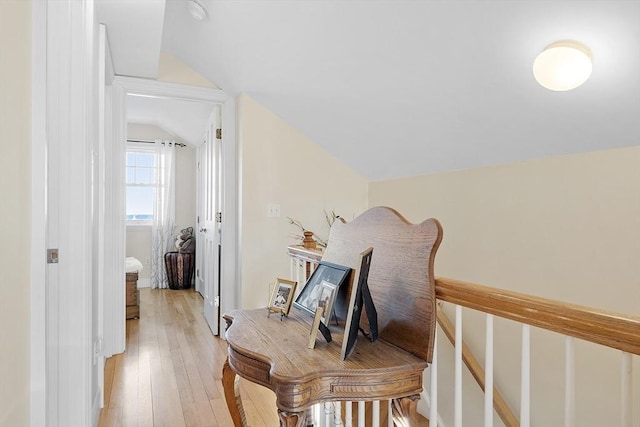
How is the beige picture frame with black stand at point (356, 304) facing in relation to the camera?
to the viewer's left

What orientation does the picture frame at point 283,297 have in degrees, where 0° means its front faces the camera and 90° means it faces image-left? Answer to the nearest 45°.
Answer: approximately 45°

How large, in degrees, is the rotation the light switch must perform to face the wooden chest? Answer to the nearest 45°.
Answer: approximately 135° to its right

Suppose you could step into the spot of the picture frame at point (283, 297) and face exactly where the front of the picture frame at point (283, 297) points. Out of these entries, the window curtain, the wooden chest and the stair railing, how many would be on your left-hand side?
1

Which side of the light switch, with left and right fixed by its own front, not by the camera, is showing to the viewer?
front

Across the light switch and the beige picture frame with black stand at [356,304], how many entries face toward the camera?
1

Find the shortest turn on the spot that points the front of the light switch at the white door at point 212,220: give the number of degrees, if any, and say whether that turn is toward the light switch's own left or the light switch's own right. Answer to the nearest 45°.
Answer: approximately 135° to the light switch's own right

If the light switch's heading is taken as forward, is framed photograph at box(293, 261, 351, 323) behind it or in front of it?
in front

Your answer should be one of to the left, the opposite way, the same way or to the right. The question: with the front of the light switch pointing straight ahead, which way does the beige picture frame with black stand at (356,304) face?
to the right

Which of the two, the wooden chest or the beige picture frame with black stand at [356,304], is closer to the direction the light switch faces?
the beige picture frame with black stand

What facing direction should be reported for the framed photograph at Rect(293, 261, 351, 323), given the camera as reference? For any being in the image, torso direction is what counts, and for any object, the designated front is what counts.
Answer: facing the viewer and to the left of the viewer
